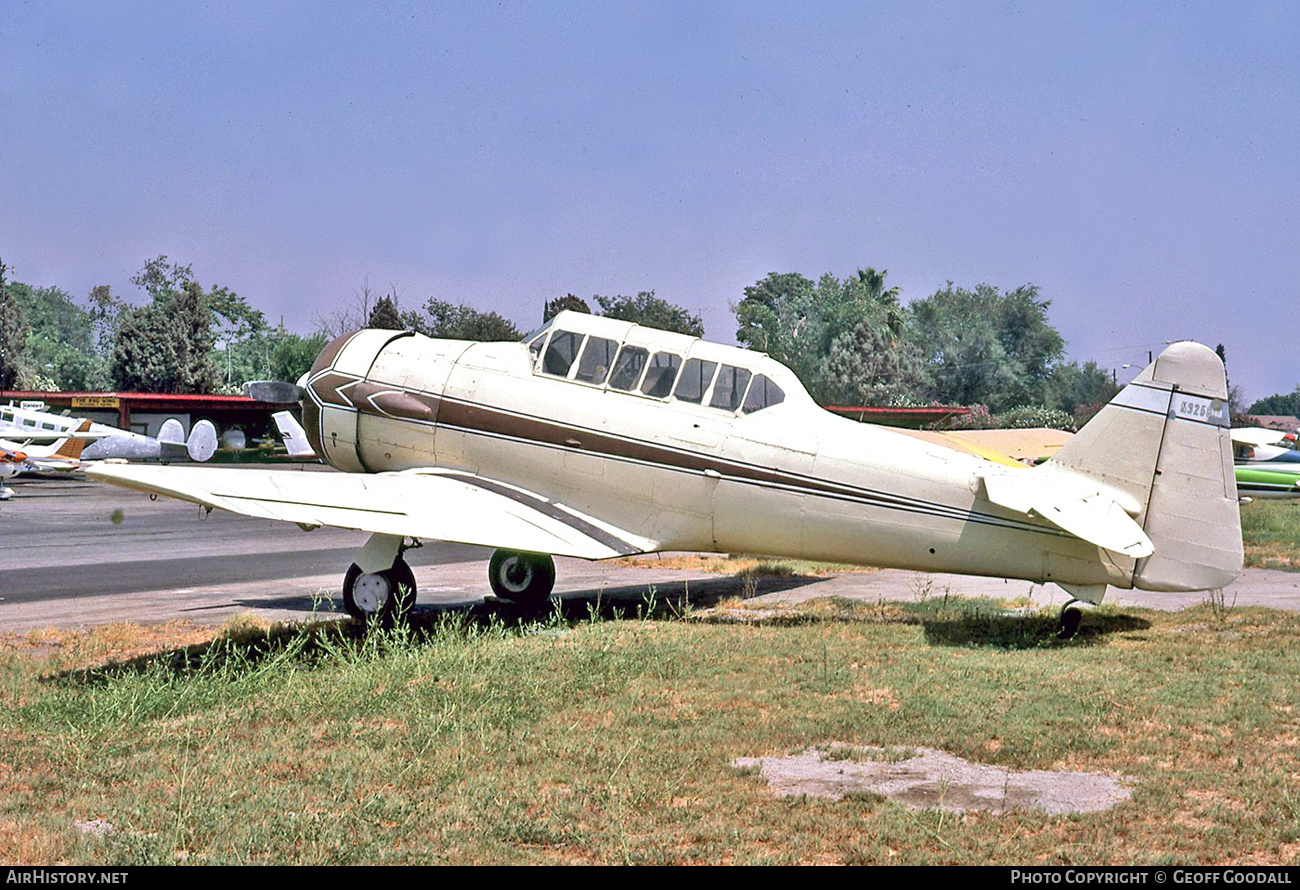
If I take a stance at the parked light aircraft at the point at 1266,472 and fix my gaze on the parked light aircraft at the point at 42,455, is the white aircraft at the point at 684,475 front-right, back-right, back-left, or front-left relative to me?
front-left

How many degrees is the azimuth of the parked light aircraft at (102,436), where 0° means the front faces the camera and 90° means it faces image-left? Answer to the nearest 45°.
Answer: approximately 45°

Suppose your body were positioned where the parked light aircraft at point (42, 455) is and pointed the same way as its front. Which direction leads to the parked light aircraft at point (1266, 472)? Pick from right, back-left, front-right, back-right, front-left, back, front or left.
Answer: back-left

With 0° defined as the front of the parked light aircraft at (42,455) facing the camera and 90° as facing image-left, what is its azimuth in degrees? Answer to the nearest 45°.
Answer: approximately 90°

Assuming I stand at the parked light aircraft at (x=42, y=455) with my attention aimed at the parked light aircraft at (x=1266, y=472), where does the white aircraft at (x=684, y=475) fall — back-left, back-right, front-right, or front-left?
front-right

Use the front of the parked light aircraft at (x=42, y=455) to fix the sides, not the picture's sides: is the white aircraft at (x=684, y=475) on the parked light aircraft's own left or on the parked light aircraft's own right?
on the parked light aircraft's own left
